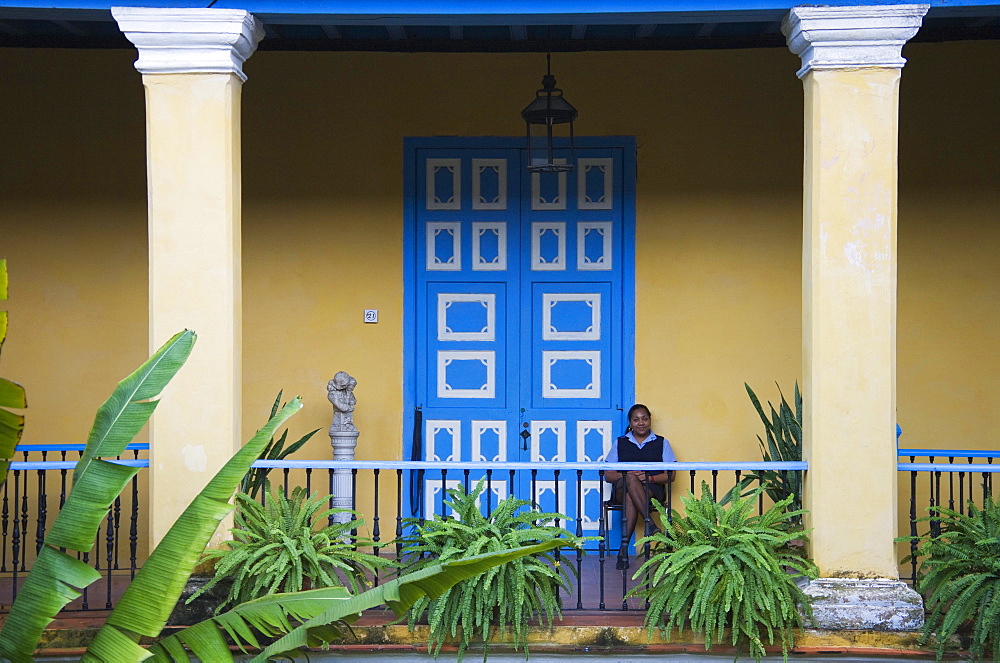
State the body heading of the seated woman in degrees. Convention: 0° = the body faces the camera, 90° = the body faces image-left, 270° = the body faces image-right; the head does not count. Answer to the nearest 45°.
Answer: approximately 0°

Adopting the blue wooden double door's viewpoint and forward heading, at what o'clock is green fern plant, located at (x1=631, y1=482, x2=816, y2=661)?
The green fern plant is roughly at 11 o'clock from the blue wooden double door.

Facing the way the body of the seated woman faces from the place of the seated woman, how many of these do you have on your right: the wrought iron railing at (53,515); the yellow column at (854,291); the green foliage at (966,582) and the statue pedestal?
2

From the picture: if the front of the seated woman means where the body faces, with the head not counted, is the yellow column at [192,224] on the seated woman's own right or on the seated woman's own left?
on the seated woman's own right

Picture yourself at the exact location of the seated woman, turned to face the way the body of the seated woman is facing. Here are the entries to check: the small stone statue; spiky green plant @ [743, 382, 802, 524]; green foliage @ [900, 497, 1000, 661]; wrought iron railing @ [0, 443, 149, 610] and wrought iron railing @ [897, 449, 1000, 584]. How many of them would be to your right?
2

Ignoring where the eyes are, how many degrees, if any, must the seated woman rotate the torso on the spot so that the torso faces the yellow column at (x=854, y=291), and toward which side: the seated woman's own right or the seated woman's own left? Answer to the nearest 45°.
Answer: approximately 45° to the seated woman's own left

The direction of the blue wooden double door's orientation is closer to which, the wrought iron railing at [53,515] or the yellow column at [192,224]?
the yellow column

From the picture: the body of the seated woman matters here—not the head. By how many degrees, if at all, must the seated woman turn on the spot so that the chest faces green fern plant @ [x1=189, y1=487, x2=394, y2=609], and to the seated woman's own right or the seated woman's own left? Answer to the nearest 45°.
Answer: approximately 45° to the seated woman's own right

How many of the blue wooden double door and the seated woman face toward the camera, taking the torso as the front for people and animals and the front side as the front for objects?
2
